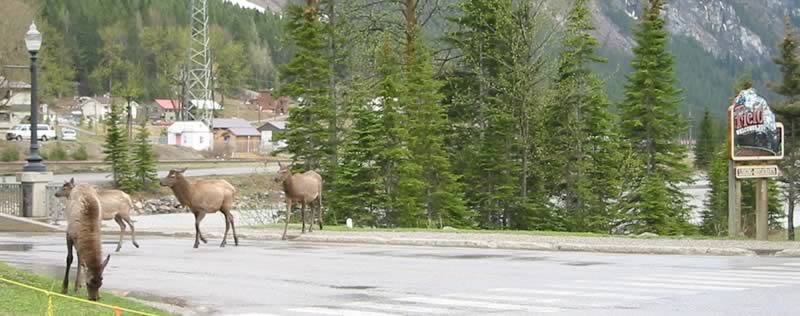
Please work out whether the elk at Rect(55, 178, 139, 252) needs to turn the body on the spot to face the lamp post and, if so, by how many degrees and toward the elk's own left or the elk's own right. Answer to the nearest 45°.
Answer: approximately 90° to the elk's own right

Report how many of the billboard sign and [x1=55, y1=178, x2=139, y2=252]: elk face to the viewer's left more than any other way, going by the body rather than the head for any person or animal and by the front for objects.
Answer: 1

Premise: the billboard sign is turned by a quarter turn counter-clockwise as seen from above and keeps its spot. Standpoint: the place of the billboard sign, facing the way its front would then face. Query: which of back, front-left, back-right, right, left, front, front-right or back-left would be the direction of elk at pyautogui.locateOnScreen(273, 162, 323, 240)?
back

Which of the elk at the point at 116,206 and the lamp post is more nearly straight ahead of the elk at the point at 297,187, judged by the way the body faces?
the elk

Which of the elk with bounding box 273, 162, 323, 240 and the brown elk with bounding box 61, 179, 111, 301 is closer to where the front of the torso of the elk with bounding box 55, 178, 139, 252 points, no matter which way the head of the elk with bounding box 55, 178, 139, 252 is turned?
the brown elk

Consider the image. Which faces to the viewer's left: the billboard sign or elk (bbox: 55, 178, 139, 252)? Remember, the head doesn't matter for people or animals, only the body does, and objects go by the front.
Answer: the elk

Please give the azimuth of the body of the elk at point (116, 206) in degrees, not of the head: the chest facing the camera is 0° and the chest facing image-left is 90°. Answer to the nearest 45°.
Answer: approximately 90°

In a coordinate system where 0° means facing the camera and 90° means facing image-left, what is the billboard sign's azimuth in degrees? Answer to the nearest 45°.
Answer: approximately 0°

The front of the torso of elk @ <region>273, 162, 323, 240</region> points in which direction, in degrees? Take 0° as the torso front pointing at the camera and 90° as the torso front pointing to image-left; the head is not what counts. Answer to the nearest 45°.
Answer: approximately 45°

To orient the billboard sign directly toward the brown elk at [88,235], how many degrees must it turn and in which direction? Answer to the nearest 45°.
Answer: approximately 45° to its right

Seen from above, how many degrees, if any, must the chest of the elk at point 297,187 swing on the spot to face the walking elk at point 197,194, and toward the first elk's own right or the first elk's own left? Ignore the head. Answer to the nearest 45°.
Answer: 0° — it already faces it
